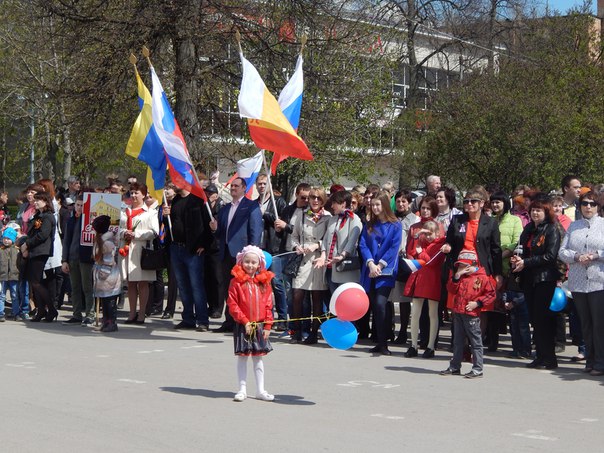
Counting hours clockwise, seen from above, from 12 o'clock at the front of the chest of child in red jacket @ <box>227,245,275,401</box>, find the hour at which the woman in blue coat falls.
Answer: The woman in blue coat is roughly at 7 o'clock from the child in red jacket.

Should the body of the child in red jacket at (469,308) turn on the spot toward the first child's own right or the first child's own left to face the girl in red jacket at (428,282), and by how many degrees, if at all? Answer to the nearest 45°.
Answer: approximately 135° to the first child's own right

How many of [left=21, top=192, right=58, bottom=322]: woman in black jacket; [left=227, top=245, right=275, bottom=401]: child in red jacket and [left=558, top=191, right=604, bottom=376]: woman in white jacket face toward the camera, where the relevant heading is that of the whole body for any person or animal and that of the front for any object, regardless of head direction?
2

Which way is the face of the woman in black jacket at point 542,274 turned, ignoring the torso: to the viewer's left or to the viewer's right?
to the viewer's left

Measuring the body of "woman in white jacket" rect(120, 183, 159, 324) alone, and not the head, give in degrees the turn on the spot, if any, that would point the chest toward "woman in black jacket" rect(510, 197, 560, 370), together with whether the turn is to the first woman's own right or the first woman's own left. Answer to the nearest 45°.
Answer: approximately 90° to the first woman's own left

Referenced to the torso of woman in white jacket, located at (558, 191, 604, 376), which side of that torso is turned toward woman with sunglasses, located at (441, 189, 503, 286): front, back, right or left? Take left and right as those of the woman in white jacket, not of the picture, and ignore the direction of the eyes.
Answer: right

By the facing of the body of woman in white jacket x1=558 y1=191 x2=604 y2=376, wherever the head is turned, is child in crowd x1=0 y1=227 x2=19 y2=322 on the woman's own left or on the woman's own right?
on the woman's own right
